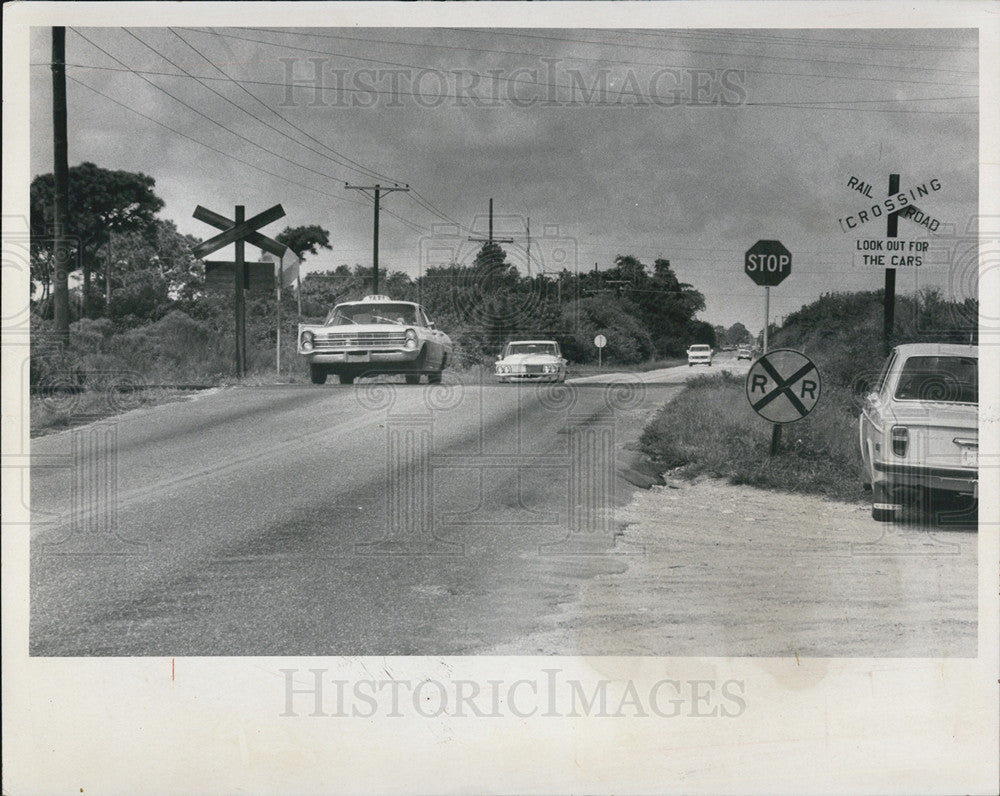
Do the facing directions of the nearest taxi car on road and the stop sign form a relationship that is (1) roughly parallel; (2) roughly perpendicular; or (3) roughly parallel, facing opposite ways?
roughly parallel

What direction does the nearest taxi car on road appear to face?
toward the camera

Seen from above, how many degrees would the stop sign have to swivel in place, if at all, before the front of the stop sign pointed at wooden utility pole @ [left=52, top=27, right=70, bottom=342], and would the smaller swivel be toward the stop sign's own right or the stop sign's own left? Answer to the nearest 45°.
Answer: approximately 90° to the stop sign's own right

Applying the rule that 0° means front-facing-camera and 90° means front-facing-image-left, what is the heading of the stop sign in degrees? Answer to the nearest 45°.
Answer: approximately 0°

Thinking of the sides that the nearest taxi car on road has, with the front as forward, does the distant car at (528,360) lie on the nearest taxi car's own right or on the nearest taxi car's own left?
on the nearest taxi car's own left

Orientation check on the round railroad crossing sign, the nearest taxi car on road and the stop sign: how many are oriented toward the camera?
3

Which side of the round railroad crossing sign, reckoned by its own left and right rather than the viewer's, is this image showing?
front
